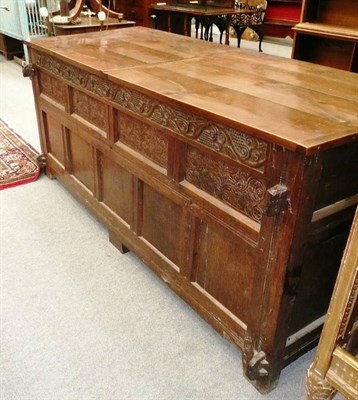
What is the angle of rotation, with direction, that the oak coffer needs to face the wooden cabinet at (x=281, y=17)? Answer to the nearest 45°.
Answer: approximately 135° to its right

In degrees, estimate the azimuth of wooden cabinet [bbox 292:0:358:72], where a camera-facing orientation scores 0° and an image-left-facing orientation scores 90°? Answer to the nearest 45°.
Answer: approximately 45°

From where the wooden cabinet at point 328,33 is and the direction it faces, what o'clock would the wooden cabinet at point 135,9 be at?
the wooden cabinet at point 135,9 is roughly at 3 o'clock from the wooden cabinet at point 328,33.

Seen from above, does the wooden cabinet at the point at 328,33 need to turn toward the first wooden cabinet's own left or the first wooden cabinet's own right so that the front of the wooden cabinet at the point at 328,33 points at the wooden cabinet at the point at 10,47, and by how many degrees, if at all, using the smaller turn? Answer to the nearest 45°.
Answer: approximately 90° to the first wooden cabinet's own right

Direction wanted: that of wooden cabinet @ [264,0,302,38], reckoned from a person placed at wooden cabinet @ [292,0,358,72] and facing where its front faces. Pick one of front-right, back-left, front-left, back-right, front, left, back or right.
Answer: back-right

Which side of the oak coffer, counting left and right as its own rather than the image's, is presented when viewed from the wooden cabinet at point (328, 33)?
back

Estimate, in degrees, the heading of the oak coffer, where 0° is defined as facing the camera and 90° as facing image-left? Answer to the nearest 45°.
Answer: approximately 45°

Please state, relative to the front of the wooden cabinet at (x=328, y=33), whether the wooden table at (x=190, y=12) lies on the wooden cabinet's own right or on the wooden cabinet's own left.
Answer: on the wooden cabinet's own right

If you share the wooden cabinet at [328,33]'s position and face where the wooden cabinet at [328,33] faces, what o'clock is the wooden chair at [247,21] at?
The wooden chair is roughly at 4 o'clock from the wooden cabinet.

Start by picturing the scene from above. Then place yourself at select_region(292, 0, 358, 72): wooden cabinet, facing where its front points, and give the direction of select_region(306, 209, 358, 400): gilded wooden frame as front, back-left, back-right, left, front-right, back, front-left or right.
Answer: front-left

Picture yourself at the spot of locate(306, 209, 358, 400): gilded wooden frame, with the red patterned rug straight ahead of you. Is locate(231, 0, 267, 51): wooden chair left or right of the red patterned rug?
right

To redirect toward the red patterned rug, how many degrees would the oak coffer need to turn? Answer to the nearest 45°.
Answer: approximately 90° to its right

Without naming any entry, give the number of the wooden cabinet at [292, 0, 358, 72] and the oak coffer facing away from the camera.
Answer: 0

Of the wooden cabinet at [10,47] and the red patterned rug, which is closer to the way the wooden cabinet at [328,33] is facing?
the red patterned rug
